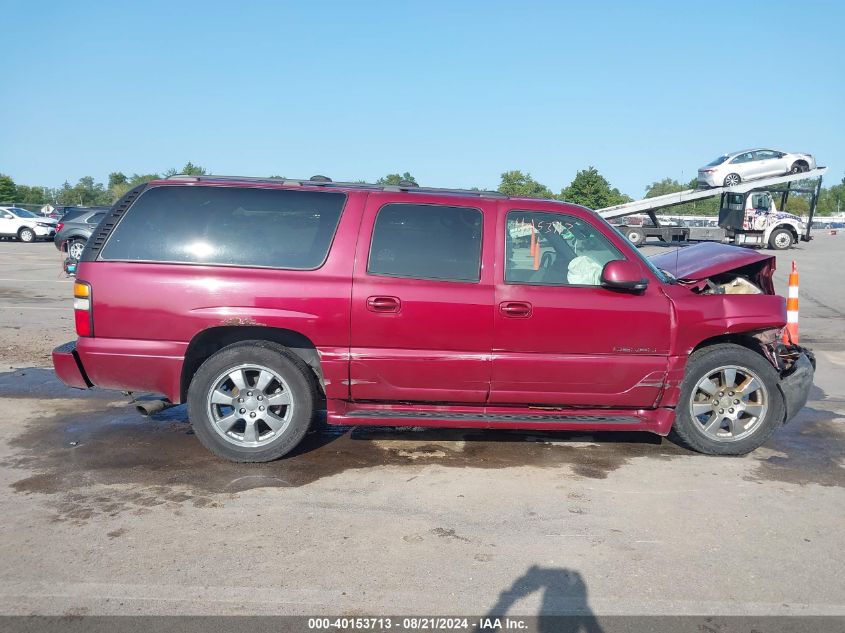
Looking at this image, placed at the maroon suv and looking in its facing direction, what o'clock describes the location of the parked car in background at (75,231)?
The parked car in background is roughly at 8 o'clock from the maroon suv.

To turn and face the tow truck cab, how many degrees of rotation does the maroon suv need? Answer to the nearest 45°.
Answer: approximately 45° to its left

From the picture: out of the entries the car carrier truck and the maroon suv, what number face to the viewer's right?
2

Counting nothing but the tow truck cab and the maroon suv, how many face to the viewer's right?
2

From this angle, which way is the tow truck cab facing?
to the viewer's right

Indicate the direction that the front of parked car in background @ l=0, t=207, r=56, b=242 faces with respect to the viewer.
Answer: facing the viewer and to the right of the viewer

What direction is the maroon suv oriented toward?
to the viewer's right

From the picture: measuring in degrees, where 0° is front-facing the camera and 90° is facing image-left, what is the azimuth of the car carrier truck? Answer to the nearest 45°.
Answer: approximately 270°

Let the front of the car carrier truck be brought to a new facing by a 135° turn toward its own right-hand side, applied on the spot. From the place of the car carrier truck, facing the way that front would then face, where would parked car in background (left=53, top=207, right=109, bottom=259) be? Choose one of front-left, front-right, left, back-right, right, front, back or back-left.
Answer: front
